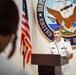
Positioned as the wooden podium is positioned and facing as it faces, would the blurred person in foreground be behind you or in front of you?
in front

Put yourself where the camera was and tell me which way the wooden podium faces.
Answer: facing the viewer and to the left of the viewer
